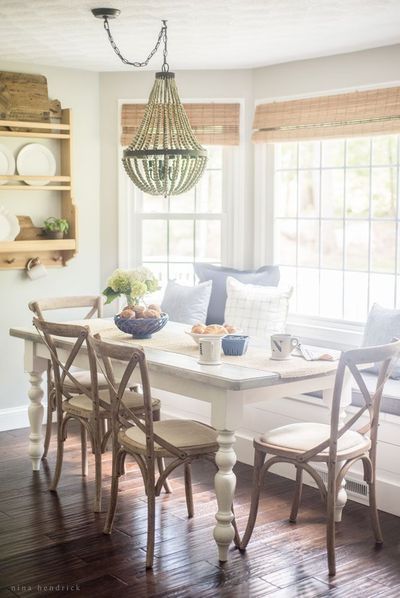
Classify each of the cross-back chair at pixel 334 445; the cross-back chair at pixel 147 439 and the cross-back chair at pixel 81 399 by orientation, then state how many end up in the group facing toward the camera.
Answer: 0

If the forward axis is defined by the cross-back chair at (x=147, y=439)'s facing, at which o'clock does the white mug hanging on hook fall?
The white mug hanging on hook is roughly at 10 o'clock from the cross-back chair.

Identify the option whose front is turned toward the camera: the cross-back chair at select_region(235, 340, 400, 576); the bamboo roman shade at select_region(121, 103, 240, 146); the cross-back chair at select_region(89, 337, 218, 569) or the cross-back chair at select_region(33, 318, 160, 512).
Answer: the bamboo roman shade

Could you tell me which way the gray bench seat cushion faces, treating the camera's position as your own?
facing the viewer and to the left of the viewer

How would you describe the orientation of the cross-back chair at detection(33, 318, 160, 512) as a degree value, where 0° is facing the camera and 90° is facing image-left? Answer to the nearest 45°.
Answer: approximately 225°

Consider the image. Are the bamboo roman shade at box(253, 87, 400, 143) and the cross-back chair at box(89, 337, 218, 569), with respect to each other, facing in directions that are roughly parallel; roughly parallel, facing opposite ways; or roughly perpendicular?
roughly parallel, facing opposite ways

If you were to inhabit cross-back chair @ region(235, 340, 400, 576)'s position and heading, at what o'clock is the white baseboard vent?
The white baseboard vent is roughly at 2 o'clock from the cross-back chair.

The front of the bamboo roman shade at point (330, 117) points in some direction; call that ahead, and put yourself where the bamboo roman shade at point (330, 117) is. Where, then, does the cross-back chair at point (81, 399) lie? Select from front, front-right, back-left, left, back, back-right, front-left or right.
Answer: front

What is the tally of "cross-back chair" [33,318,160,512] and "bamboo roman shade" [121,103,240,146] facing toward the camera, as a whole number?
1

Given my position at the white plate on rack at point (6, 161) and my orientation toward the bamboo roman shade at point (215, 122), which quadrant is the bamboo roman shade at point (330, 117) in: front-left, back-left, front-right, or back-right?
front-right

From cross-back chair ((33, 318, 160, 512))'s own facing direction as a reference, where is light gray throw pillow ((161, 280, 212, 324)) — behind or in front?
in front

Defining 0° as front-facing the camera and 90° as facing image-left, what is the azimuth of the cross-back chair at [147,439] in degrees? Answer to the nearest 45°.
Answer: approximately 225°

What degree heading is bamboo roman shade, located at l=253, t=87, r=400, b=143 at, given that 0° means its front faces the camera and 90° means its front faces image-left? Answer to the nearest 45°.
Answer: approximately 45°

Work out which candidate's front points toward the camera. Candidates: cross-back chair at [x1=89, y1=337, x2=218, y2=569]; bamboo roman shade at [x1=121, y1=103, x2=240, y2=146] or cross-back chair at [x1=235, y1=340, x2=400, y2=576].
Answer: the bamboo roman shade

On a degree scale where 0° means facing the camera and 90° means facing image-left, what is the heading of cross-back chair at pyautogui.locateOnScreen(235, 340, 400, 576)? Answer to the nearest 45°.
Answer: approximately 135°

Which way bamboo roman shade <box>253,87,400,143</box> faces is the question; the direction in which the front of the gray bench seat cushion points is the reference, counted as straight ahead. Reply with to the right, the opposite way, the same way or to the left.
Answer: the same way

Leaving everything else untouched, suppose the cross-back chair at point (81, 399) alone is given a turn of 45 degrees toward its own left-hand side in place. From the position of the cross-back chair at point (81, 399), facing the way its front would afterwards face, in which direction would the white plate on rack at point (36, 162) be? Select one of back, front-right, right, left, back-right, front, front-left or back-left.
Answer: front

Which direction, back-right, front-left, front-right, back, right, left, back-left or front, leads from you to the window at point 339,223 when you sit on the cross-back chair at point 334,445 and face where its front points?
front-right

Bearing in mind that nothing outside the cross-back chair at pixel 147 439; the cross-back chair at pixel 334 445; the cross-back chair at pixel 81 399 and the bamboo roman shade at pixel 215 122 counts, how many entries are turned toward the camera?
1

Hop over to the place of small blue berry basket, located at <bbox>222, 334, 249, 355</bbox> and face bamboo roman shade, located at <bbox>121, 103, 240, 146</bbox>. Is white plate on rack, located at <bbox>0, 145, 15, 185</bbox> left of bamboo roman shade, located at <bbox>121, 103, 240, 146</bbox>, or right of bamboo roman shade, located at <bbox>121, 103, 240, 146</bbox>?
left
